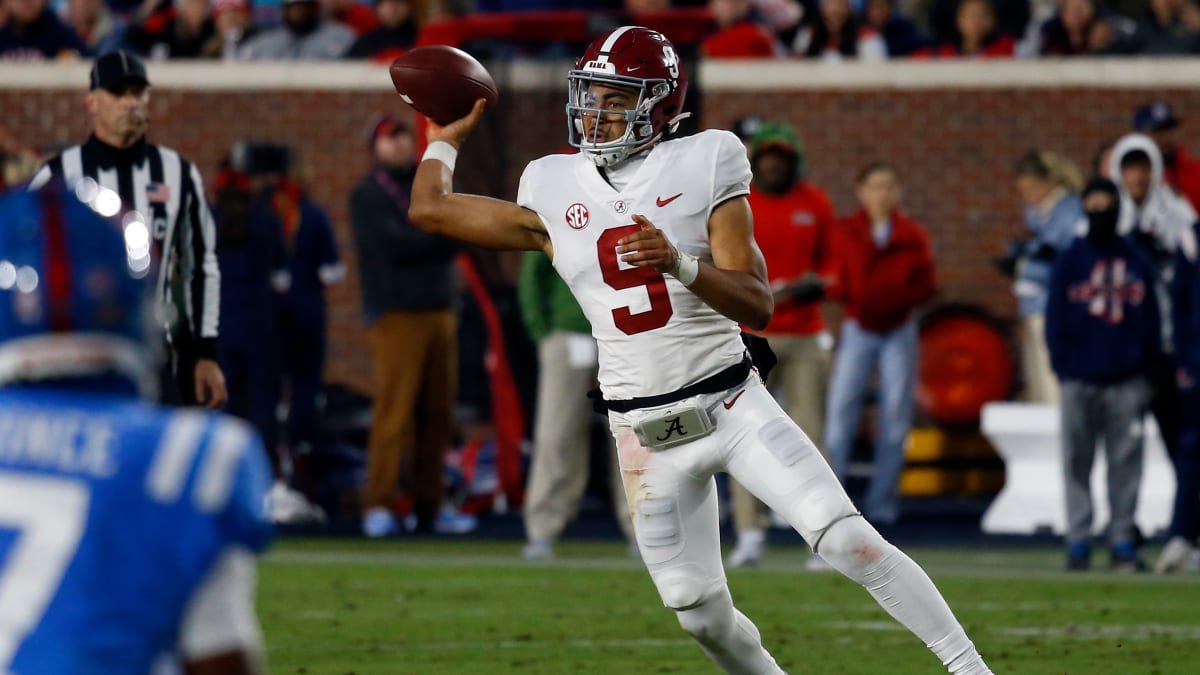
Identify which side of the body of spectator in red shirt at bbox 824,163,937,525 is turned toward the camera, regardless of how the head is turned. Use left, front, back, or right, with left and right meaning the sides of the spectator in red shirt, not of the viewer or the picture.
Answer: front

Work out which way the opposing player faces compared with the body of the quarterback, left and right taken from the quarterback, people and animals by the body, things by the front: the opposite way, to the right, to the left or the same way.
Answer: the opposite way

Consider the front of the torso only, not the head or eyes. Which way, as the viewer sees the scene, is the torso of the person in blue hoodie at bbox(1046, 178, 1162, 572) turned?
toward the camera

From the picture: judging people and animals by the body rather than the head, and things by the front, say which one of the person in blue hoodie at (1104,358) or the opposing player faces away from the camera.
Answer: the opposing player

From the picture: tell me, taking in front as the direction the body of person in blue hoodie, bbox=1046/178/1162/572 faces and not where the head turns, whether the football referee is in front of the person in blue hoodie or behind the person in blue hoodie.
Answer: in front

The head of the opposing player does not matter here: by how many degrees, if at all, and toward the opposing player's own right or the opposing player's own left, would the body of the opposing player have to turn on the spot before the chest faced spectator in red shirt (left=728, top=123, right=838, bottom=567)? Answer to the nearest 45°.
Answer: approximately 45° to the opposing player's own right

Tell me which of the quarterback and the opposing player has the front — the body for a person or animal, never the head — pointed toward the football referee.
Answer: the opposing player

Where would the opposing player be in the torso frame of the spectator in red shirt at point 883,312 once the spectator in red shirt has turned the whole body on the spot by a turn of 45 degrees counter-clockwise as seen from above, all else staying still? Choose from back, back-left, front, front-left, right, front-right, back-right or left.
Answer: front-right

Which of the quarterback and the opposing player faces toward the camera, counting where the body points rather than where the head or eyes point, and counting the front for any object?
the quarterback

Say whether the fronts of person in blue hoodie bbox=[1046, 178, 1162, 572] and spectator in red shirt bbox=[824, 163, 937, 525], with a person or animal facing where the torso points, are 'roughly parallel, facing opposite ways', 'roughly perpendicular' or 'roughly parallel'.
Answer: roughly parallel

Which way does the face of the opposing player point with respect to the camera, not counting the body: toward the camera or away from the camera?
away from the camera

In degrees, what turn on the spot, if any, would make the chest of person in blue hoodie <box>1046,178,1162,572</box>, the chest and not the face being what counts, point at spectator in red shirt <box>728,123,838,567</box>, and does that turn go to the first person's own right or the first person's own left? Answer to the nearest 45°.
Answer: approximately 90° to the first person's own right

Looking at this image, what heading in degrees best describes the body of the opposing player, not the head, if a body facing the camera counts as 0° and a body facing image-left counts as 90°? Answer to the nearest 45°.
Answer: approximately 180°
